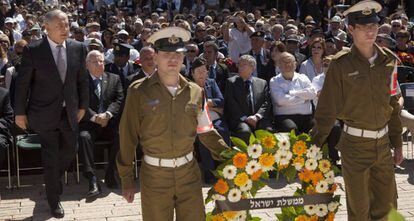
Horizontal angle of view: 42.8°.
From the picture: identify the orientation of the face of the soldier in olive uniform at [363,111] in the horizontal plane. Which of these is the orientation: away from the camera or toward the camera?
toward the camera

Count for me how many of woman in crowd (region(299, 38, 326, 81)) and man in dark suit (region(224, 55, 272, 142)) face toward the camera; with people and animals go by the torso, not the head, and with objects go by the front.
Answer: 2

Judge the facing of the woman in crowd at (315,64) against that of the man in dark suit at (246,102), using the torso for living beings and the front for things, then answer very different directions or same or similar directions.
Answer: same or similar directions

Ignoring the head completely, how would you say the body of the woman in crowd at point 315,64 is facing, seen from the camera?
toward the camera

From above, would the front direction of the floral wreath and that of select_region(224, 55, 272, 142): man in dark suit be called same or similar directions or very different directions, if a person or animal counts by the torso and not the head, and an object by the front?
same or similar directions

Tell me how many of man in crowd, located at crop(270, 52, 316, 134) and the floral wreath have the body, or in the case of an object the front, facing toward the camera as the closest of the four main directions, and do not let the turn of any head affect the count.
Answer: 2

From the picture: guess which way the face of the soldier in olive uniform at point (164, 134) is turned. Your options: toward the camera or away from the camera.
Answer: toward the camera

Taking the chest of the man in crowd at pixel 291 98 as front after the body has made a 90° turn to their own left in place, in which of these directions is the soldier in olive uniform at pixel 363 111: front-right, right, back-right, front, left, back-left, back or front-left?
right

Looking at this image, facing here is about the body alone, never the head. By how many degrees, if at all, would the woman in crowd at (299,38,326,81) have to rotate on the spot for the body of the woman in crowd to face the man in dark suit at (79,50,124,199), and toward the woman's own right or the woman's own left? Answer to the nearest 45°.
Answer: approximately 45° to the woman's own right

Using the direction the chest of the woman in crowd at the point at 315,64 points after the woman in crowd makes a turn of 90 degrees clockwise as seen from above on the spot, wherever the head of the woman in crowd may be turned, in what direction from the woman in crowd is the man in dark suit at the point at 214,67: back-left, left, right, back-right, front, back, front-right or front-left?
front

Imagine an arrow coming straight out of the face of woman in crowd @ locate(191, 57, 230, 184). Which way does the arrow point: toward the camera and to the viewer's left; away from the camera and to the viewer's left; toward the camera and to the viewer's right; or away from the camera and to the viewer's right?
toward the camera and to the viewer's right

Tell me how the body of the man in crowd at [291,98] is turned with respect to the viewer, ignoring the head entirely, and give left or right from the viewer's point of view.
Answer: facing the viewer

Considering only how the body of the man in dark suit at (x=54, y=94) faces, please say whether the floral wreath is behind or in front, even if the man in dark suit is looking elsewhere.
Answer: in front

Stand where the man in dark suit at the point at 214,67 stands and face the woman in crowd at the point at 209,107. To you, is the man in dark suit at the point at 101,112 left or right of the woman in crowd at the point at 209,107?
right
